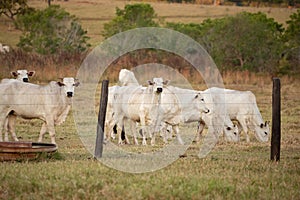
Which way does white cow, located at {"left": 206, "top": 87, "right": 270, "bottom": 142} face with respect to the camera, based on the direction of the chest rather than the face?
to the viewer's right

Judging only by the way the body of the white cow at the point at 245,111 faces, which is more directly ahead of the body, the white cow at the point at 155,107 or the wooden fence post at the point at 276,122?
the wooden fence post

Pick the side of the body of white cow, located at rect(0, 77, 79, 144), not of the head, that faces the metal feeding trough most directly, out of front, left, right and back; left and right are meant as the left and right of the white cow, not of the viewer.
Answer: right

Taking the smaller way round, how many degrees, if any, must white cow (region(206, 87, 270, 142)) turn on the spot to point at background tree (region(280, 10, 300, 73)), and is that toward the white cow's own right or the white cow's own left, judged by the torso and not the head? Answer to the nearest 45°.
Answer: approximately 90° to the white cow's own left

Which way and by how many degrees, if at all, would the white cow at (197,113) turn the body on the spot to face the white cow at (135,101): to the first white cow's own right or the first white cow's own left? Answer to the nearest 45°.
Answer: approximately 135° to the first white cow's own right

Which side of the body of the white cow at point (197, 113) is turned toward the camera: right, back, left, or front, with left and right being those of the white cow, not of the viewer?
right

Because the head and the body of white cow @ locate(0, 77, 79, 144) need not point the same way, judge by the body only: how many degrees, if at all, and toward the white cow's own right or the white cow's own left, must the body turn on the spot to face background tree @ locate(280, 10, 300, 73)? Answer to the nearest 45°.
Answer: approximately 45° to the white cow's own left

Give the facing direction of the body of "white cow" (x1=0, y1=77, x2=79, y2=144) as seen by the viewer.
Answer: to the viewer's right

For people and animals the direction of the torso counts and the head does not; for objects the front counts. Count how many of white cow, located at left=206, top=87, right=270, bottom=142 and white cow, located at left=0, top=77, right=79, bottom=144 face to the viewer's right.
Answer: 2
